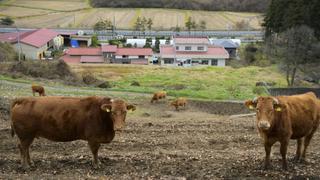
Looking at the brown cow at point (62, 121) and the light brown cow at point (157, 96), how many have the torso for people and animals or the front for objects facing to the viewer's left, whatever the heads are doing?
1

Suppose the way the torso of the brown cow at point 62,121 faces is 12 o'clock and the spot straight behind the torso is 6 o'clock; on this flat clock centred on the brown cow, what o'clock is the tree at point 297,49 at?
The tree is roughly at 10 o'clock from the brown cow.

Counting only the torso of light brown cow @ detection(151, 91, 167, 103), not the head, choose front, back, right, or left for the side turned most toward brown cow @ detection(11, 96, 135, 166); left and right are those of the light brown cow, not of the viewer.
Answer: left

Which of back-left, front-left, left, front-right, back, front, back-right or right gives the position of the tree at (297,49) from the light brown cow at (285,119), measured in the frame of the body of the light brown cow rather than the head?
back-right

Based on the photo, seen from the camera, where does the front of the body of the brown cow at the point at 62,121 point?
to the viewer's right

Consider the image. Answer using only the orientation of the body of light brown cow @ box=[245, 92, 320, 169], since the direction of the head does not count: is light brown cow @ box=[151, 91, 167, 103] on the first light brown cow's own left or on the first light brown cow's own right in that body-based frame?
on the first light brown cow's own right

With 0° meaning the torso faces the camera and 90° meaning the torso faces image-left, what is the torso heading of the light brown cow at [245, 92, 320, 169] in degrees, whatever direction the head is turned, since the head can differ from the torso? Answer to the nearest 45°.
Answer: approximately 45°

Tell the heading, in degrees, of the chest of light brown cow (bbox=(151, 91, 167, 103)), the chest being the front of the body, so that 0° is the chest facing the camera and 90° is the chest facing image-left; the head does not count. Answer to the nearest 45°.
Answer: approximately 90°

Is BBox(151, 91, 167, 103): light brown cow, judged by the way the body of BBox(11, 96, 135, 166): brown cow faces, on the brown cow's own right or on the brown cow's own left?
on the brown cow's own left
